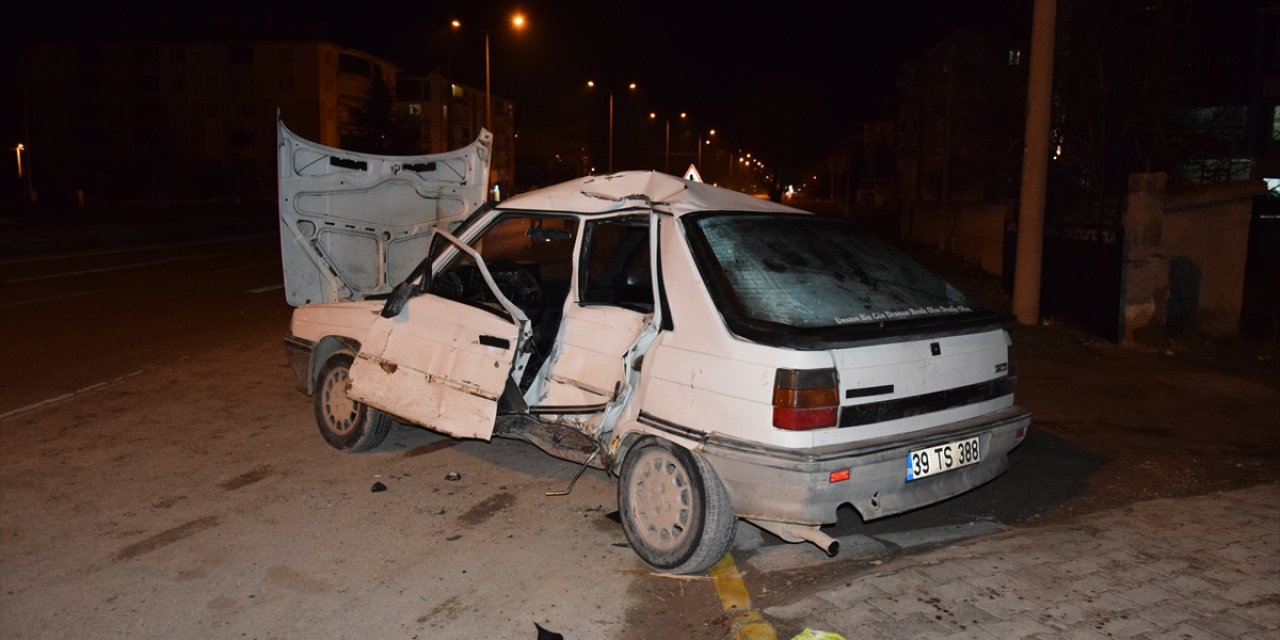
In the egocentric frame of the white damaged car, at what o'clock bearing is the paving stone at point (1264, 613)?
The paving stone is roughly at 5 o'clock from the white damaged car.

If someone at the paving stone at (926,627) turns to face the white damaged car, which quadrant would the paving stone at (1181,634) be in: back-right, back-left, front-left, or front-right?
back-right

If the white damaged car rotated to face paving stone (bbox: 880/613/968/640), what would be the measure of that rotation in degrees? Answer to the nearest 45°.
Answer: approximately 180°

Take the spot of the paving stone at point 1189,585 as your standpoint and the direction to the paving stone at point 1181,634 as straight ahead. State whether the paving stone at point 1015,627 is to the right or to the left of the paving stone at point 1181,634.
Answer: right

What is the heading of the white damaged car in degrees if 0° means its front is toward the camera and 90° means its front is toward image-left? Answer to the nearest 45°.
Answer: approximately 135°

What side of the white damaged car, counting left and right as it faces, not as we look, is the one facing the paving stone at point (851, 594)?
back

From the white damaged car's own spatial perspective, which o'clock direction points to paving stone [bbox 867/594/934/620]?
The paving stone is roughly at 6 o'clock from the white damaged car.

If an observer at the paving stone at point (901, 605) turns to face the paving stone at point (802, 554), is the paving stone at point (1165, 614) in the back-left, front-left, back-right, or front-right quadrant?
back-right

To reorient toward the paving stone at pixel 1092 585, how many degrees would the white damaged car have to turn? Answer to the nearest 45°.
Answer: approximately 135° to its right

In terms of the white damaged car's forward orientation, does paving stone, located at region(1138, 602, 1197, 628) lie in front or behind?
behind

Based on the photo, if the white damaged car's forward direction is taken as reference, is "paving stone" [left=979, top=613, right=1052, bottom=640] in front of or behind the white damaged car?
behind

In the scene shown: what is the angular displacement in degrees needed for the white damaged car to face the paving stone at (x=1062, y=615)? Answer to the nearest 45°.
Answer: approximately 180°

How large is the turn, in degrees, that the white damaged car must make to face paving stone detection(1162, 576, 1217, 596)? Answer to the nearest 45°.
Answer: approximately 135° to its right

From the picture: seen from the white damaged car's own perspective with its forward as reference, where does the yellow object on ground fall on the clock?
The yellow object on ground is roughly at 7 o'clock from the white damaged car.
